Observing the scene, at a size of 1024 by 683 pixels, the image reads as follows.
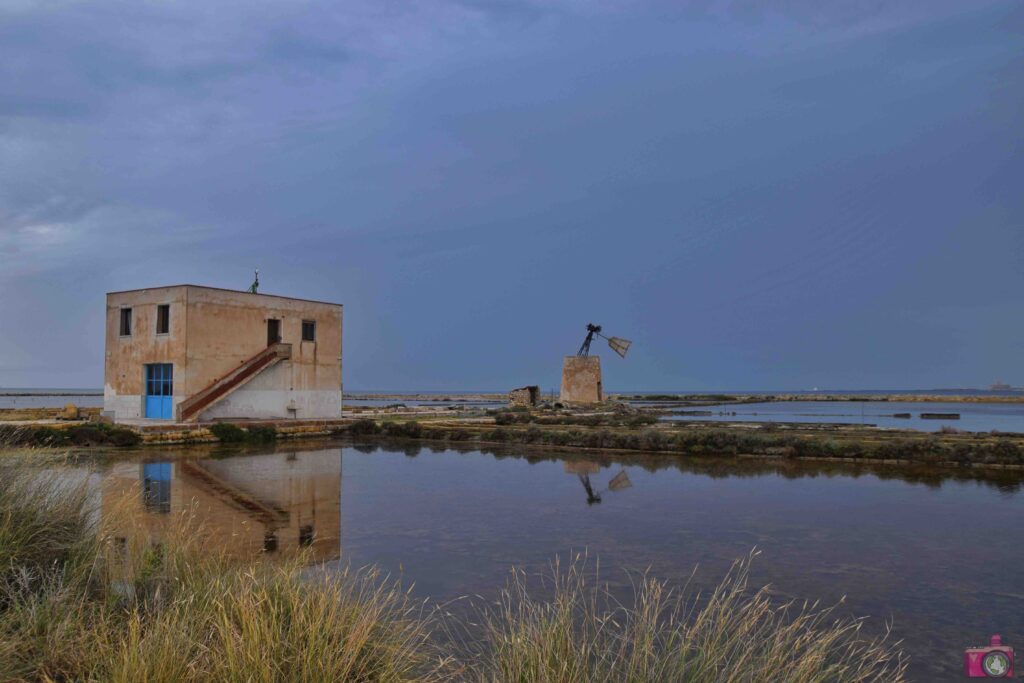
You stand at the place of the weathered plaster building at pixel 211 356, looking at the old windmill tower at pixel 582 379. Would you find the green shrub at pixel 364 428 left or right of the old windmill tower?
right

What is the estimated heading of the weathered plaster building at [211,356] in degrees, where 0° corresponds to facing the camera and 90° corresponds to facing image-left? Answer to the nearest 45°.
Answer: approximately 45°

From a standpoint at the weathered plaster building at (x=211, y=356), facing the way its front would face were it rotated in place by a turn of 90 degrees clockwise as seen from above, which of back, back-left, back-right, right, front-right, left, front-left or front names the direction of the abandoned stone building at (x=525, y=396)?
right

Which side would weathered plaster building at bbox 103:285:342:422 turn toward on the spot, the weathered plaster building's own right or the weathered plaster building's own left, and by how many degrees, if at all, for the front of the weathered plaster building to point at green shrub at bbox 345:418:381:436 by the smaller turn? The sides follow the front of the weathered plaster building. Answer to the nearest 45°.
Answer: approximately 135° to the weathered plaster building's own left

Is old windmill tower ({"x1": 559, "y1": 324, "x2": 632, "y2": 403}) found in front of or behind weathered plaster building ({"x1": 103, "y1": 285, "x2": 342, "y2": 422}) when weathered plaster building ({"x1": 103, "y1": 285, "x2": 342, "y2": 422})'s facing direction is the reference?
behind
